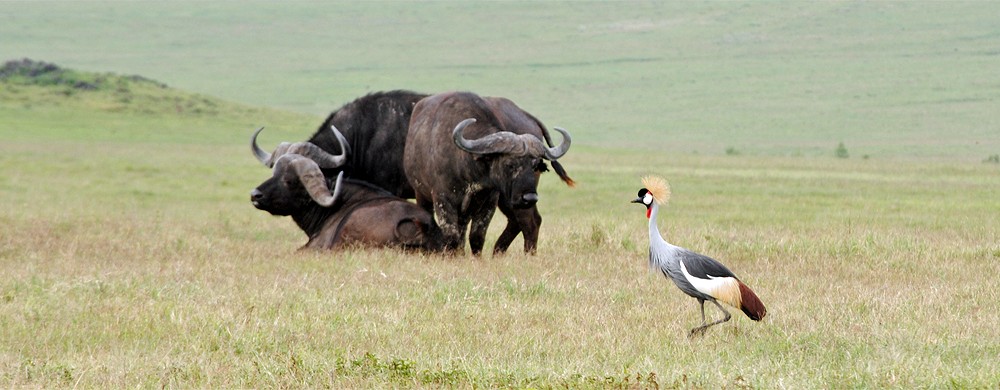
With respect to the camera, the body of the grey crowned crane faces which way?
to the viewer's left

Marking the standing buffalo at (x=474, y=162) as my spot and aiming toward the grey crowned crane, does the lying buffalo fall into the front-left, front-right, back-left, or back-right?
back-right

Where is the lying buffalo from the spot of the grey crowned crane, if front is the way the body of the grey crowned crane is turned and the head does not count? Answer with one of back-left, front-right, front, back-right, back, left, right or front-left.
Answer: front-right

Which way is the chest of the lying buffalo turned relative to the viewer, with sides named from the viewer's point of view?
facing to the left of the viewer

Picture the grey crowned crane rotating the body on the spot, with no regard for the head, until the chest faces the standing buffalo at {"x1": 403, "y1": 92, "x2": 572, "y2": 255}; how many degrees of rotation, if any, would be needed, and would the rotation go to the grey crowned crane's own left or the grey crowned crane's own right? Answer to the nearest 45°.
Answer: approximately 45° to the grey crowned crane's own right

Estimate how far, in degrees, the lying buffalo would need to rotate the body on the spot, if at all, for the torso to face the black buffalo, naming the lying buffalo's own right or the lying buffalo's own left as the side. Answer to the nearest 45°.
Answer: approximately 135° to the lying buffalo's own right

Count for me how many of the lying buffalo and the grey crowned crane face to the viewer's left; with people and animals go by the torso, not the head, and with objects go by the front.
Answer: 2
